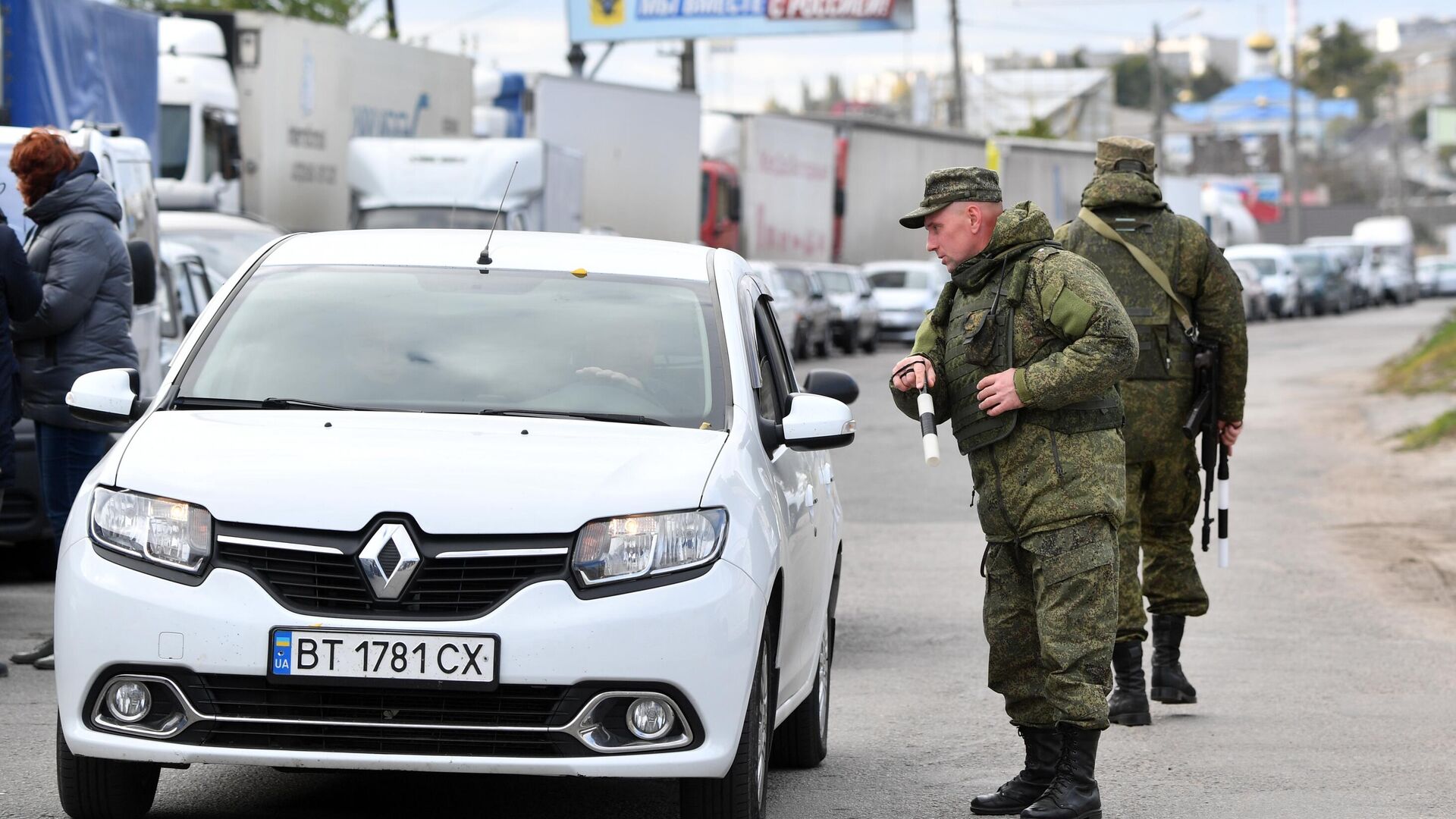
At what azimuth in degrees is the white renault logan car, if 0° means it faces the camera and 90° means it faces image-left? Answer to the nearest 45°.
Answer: approximately 0°

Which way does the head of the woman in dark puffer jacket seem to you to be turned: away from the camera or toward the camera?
away from the camera

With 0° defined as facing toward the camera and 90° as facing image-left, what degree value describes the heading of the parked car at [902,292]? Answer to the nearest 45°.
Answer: approximately 0°

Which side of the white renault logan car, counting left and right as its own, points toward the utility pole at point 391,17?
back

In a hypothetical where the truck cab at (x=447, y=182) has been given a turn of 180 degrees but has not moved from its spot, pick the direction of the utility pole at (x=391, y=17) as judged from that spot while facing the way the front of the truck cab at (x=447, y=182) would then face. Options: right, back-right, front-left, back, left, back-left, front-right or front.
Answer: front
